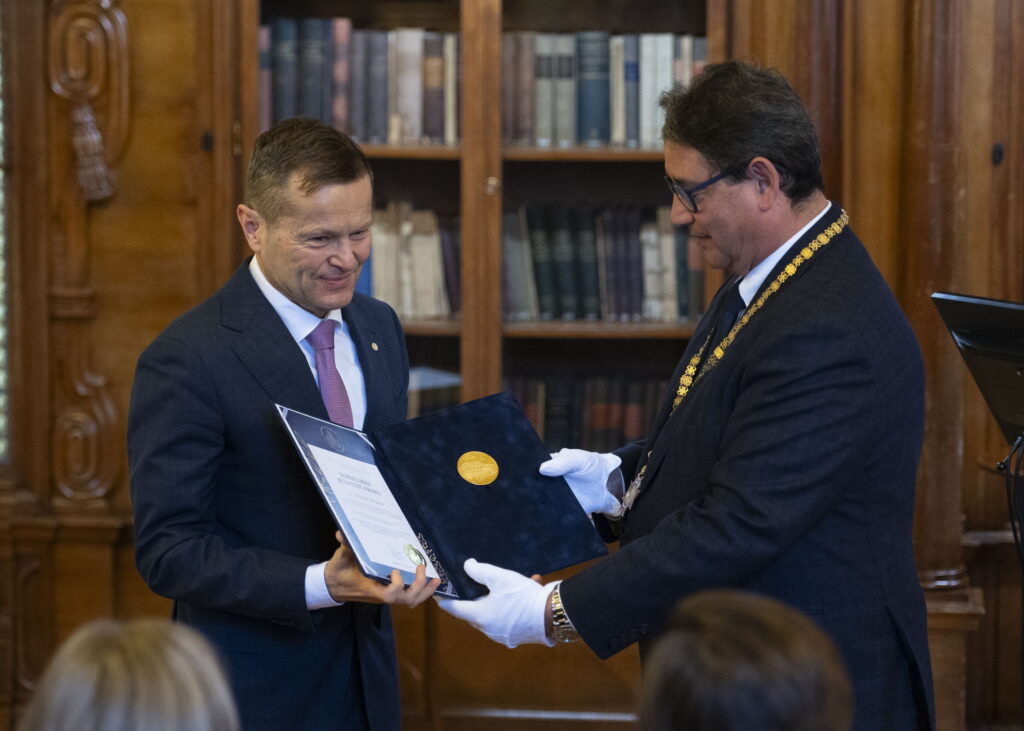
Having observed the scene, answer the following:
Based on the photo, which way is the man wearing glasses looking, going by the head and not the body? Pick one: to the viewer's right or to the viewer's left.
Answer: to the viewer's left

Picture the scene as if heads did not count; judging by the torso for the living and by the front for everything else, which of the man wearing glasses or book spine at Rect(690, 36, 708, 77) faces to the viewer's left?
the man wearing glasses

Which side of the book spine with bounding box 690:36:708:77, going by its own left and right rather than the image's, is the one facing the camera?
front

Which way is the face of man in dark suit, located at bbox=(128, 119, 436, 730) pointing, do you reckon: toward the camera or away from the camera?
toward the camera

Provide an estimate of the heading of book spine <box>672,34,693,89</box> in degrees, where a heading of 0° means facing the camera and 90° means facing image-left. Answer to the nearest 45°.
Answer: approximately 0°

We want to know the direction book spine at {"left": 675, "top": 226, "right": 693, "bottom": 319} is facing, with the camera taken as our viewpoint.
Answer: facing the viewer

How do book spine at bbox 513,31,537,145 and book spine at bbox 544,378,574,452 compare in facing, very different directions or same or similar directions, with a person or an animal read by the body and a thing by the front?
same or similar directions

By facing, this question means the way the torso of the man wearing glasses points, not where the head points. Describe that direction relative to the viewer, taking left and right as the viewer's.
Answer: facing to the left of the viewer

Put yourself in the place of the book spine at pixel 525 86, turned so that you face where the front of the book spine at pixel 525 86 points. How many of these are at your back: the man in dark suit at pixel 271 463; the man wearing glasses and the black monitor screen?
0

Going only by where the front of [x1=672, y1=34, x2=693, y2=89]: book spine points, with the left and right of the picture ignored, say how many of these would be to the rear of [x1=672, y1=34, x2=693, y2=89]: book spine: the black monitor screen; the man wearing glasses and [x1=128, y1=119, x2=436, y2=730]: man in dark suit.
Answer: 0

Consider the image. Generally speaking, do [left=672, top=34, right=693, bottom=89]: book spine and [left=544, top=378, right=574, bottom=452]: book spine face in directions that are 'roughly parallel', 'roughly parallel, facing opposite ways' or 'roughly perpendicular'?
roughly parallel

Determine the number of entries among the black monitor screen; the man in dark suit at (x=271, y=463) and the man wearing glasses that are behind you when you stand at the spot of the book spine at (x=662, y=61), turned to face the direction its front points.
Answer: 0

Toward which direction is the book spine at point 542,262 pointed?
toward the camera
